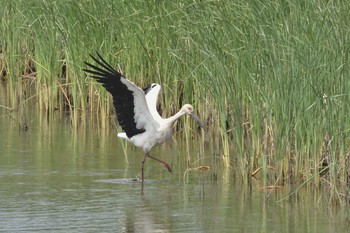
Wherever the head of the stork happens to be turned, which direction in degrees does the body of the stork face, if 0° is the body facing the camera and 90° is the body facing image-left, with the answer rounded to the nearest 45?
approximately 270°
